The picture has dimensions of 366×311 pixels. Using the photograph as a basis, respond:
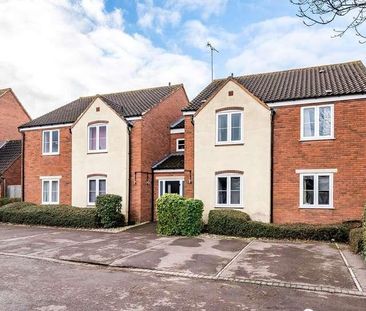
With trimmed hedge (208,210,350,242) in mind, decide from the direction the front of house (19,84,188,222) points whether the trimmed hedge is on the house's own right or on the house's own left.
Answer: on the house's own left

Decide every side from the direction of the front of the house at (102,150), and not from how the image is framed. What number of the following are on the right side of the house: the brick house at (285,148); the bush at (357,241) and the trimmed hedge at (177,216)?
0

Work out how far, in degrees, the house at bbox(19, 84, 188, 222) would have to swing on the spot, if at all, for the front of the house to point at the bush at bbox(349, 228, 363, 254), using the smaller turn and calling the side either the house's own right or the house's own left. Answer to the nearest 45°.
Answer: approximately 90° to the house's own left

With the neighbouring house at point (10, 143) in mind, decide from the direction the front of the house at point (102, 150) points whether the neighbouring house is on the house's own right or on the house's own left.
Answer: on the house's own right

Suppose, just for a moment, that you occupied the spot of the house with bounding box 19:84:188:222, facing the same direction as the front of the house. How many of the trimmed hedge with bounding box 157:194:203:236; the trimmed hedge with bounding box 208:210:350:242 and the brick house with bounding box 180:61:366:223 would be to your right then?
0

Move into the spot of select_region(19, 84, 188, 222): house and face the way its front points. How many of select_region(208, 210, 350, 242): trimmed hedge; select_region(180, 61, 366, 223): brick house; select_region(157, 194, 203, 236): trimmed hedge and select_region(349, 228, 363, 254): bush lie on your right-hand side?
0

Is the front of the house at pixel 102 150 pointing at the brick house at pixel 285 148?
no

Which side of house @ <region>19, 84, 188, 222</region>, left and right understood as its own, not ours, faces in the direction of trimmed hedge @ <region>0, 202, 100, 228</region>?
front

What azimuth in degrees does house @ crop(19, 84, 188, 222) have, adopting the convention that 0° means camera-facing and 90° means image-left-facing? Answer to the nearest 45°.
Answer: approximately 45°

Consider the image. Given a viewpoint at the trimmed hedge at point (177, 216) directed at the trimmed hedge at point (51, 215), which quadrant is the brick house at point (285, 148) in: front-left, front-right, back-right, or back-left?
back-right
